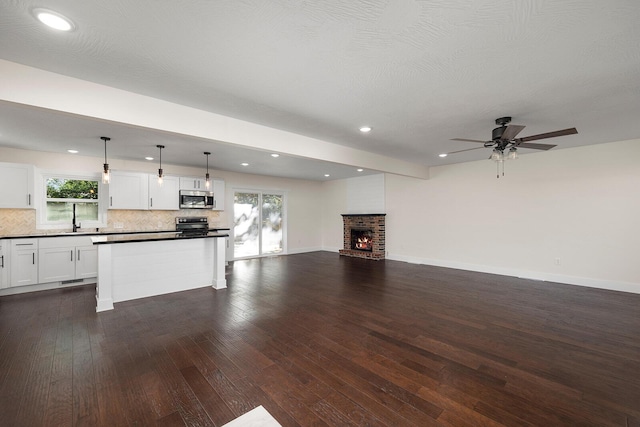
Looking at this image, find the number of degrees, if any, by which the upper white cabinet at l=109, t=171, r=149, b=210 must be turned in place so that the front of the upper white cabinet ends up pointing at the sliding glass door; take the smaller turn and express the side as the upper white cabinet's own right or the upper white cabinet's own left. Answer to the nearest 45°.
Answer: approximately 90° to the upper white cabinet's own left

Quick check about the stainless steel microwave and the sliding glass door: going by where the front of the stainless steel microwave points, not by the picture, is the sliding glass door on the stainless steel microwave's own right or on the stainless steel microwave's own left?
on the stainless steel microwave's own left

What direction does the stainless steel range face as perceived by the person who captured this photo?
facing the viewer

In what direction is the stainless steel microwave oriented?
toward the camera

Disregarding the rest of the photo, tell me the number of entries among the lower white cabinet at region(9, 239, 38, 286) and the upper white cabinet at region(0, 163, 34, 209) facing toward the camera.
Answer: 2

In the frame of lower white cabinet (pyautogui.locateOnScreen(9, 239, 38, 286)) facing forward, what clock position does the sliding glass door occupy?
The sliding glass door is roughly at 9 o'clock from the lower white cabinet.

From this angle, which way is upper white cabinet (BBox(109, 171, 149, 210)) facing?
toward the camera

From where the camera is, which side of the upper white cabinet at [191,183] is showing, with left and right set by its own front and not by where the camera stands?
front

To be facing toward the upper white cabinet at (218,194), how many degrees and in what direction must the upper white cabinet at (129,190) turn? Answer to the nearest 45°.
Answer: approximately 90° to its left

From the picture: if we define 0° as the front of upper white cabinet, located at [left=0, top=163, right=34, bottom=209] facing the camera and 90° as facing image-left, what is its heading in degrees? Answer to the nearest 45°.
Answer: approximately 0°
